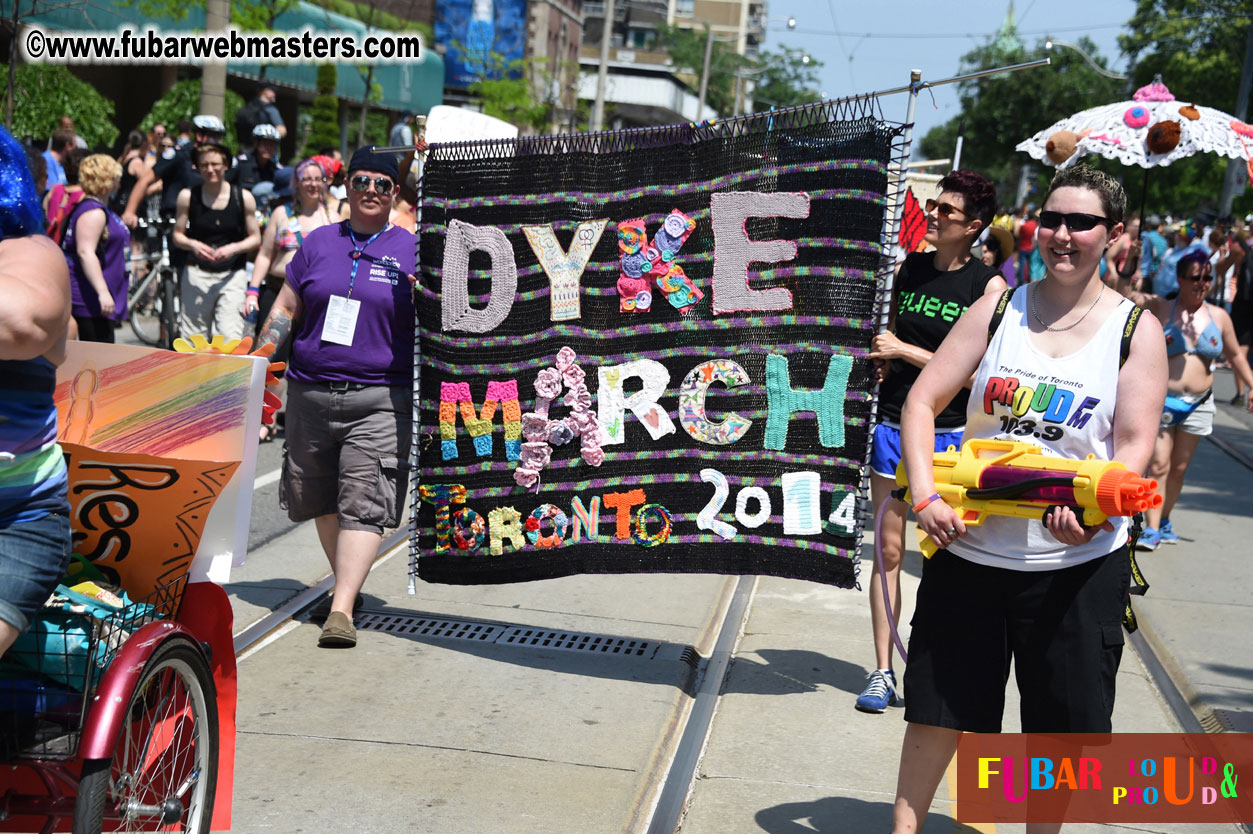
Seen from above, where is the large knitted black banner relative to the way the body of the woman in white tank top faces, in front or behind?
behind

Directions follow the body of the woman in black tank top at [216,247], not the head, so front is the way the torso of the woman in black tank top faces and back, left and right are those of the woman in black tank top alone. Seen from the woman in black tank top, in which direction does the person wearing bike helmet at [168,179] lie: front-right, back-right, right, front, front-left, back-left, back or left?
back

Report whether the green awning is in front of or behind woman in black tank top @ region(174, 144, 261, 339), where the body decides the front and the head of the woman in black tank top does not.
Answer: behind

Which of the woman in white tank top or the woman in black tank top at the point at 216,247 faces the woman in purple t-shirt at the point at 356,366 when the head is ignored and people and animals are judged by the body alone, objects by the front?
the woman in black tank top

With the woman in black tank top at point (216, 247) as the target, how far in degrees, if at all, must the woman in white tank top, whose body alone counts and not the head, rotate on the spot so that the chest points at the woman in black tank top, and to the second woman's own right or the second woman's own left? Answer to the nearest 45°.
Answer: approximately 135° to the second woman's own right

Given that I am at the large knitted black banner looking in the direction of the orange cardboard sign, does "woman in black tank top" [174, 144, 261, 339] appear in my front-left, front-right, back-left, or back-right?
back-right

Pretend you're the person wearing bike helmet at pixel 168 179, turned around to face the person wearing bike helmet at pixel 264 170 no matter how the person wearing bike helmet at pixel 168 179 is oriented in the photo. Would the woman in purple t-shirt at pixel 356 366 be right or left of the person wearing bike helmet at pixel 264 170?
right

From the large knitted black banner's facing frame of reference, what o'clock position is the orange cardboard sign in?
The orange cardboard sign is roughly at 1 o'clock from the large knitted black banner.

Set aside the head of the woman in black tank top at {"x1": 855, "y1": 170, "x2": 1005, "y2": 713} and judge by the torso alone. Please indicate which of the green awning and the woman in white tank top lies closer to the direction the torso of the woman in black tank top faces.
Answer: the woman in white tank top

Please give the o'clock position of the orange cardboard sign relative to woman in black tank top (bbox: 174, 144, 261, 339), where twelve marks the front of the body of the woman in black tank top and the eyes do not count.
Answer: The orange cardboard sign is roughly at 12 o'clock from the woman in black tank top.

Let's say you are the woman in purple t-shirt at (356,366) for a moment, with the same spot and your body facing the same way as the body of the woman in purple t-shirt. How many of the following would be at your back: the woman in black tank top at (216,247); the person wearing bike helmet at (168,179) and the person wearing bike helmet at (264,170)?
3

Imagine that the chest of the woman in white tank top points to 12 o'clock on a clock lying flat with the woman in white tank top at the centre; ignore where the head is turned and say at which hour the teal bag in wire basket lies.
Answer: The teal bag in wire basket is roughly at 2 o'clock from the woman in white tank top.
